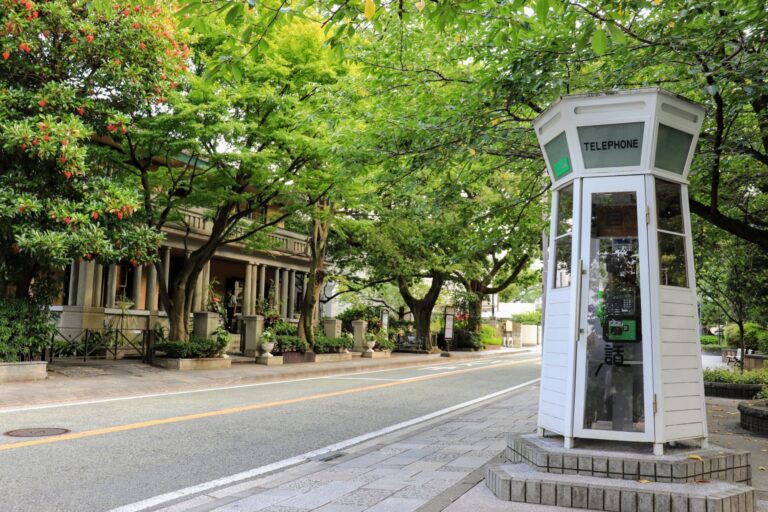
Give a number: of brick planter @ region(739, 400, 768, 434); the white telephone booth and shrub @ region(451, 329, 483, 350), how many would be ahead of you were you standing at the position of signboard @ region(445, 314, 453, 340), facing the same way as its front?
2

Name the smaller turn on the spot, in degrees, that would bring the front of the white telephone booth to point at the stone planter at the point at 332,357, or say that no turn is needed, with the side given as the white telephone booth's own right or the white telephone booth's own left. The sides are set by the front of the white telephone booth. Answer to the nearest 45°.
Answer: approximately 135° to the white telephone booth's own right

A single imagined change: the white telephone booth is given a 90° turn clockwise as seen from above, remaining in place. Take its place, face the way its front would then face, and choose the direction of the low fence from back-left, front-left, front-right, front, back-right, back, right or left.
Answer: front-right

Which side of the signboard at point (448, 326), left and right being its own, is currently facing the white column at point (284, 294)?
right

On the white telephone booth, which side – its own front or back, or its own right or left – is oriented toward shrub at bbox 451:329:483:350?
back

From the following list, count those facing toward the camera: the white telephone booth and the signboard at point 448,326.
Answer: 2

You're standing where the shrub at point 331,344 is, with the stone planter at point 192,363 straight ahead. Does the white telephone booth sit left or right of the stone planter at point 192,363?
left

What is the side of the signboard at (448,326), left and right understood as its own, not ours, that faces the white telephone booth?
front

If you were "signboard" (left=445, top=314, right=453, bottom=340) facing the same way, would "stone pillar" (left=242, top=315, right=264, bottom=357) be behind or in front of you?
in front

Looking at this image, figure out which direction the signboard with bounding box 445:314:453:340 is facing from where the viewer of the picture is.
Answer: facing the viewer

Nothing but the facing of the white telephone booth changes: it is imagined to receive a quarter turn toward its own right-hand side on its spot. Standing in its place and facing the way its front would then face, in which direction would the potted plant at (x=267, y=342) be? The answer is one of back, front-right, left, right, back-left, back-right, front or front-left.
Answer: front-right

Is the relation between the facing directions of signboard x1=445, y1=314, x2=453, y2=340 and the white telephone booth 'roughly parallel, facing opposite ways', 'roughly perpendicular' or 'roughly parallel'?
roughly parallel

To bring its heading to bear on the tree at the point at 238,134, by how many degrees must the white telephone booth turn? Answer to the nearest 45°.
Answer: approximately 135° to its right

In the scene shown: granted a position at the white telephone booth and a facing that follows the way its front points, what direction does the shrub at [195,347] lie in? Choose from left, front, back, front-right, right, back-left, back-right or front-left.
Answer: back-right

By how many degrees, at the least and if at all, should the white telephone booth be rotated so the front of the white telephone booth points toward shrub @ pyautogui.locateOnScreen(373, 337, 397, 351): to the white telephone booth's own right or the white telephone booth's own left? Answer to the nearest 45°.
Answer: approximately 135° to the white telephone booth's own right

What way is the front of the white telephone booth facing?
toward the camera

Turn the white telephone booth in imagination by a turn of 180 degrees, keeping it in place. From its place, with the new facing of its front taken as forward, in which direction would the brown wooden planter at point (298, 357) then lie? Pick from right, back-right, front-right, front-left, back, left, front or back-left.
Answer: front-left
